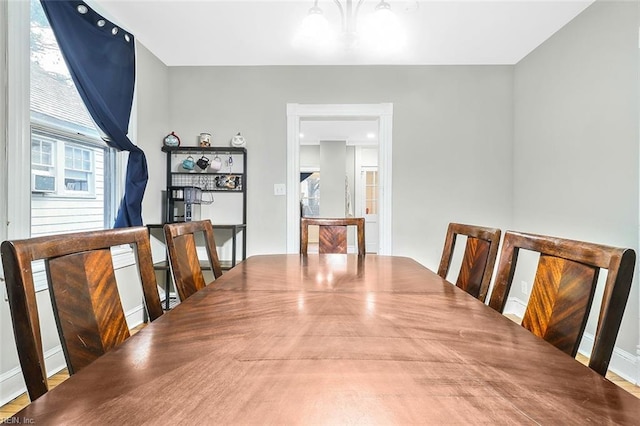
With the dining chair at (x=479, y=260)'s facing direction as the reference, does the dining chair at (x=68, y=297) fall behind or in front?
in front

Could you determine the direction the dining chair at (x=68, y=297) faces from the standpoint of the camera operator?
facing the viewer and to the right of the viewer

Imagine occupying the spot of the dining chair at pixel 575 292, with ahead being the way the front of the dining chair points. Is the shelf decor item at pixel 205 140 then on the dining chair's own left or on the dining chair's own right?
on the dining chair's own right

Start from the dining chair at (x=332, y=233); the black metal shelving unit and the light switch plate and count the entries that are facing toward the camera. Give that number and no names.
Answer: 3

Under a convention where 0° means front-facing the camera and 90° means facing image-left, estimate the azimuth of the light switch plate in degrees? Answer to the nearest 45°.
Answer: approximately 0°

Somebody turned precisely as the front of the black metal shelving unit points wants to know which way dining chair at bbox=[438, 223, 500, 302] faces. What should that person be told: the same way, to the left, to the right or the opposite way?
to the right

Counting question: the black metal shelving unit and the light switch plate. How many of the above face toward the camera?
2

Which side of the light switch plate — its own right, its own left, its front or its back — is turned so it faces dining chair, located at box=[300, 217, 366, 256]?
front

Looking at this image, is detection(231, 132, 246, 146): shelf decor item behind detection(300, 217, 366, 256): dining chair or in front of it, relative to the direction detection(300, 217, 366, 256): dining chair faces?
behind

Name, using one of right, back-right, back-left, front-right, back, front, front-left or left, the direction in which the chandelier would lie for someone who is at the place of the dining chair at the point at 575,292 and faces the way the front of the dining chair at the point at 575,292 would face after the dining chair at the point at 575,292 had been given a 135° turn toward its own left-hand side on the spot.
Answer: back-left

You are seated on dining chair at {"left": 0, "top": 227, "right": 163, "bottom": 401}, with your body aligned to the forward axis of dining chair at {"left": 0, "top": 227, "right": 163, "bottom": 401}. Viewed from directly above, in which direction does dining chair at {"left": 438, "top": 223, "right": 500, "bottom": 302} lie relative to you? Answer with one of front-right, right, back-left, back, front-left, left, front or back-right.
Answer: front-left

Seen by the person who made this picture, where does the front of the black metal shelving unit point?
facing the viewer

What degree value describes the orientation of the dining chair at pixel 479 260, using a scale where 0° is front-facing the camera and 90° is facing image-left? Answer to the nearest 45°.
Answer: approximately 45°

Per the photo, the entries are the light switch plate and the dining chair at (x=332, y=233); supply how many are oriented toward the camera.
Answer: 2

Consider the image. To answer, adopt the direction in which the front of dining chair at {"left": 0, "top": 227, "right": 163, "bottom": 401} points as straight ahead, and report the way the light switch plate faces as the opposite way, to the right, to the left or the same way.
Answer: to the right

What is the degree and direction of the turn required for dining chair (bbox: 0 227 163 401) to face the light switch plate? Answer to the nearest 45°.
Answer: approximately 90° to its left
